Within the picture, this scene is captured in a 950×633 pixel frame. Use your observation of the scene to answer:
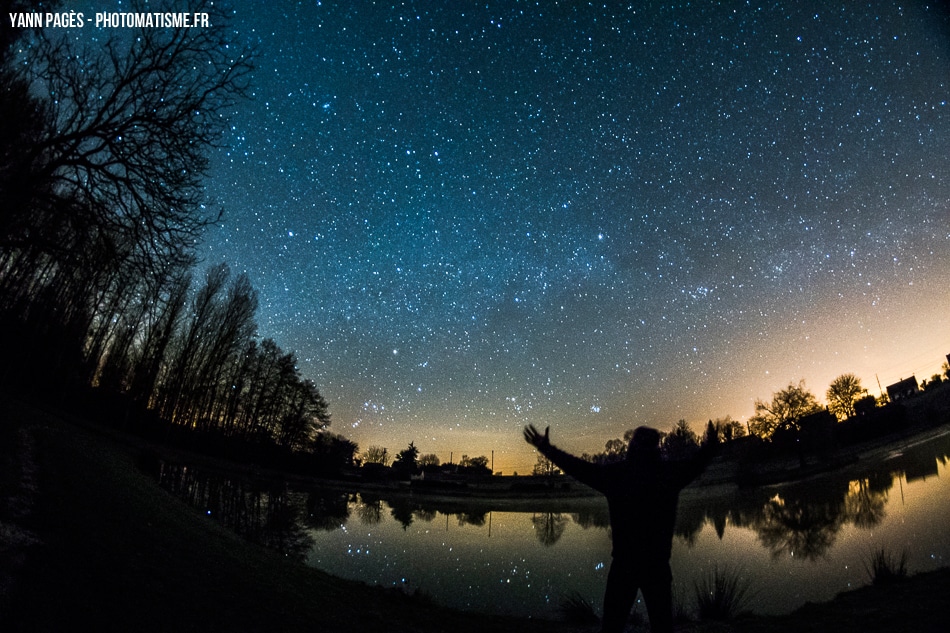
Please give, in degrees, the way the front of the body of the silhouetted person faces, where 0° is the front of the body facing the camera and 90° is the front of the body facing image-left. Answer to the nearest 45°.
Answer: approximately 180°
